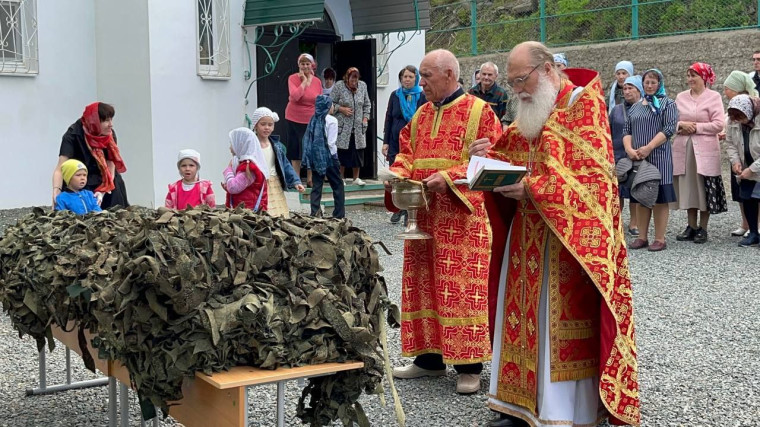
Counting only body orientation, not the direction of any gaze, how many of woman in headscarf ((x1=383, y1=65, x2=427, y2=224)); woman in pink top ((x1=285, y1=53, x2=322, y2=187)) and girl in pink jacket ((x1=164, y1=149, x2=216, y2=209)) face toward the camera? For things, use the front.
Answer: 3

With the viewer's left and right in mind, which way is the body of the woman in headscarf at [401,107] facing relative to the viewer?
facing the viewer

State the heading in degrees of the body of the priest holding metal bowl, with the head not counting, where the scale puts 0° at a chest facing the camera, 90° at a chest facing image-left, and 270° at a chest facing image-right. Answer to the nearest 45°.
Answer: approximately 45°

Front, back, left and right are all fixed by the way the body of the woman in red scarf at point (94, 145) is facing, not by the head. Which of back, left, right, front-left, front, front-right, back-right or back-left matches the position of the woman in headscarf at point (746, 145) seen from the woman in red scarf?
front-left

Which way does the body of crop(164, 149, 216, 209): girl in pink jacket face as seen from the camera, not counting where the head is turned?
toward the camera

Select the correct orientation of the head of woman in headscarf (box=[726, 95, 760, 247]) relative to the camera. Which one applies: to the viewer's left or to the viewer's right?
to the viewer's left

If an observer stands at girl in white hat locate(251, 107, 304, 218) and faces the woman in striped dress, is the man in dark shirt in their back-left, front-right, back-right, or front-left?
front-left

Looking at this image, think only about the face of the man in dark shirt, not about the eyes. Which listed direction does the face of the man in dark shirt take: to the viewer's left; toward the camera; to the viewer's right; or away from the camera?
toward the camera

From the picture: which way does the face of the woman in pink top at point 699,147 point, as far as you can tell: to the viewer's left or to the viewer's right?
to the viewer's left

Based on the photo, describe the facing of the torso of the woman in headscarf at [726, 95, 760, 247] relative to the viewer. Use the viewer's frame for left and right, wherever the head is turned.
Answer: facing the viewer and to the left of the viewer

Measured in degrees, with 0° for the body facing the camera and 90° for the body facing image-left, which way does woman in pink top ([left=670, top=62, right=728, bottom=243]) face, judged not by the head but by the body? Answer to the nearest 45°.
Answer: approximately 45°

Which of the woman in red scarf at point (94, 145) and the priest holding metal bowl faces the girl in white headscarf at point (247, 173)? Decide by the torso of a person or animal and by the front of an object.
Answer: the woman in red scarf

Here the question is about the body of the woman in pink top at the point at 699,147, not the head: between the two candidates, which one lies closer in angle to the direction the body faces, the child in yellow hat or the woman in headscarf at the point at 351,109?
the child in yellow hat

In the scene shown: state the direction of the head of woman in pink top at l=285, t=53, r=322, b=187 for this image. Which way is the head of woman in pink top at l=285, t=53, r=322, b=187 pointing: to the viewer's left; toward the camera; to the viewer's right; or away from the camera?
toward the camera
